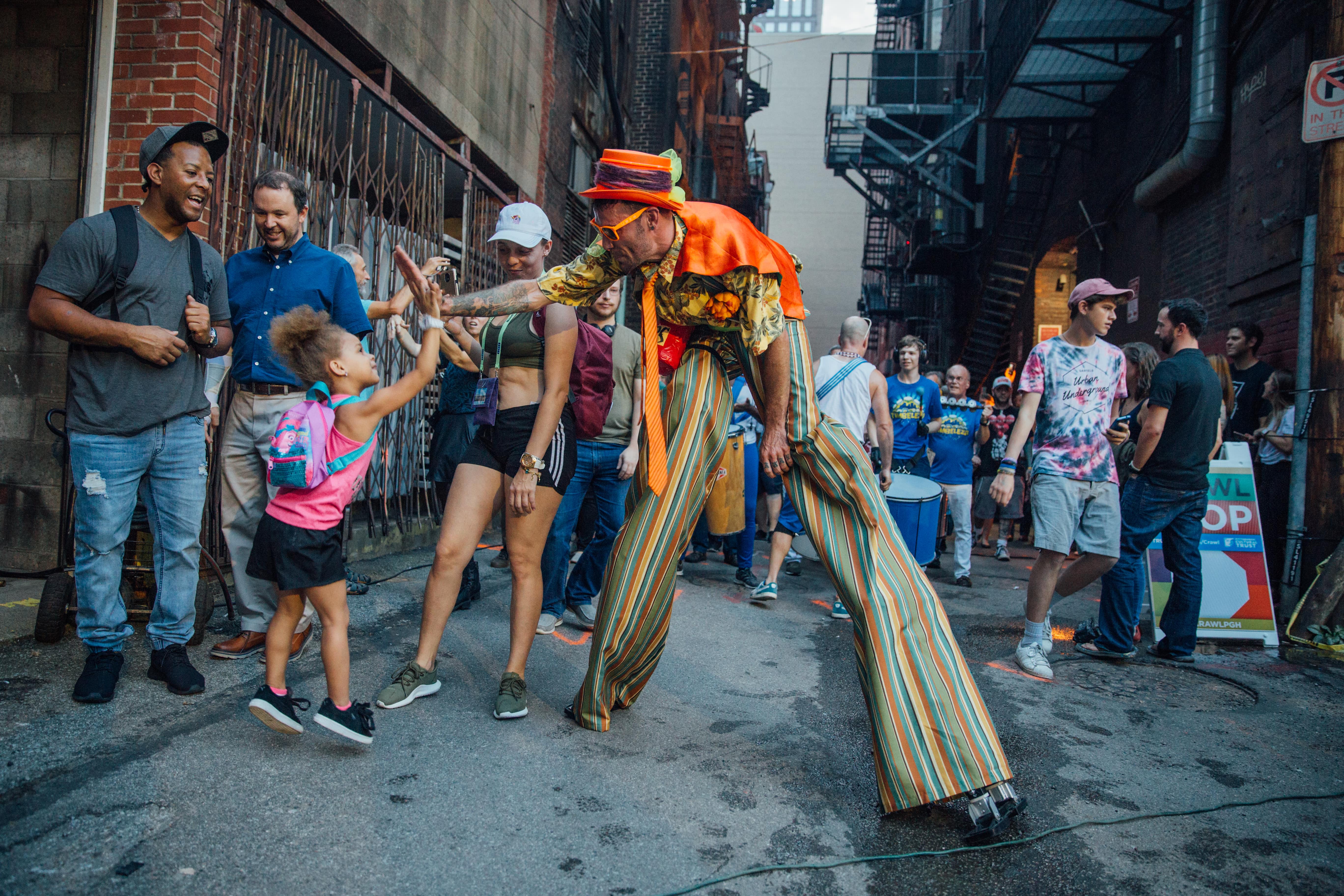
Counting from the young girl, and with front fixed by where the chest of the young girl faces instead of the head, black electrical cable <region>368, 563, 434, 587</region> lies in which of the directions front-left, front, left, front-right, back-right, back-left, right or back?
left

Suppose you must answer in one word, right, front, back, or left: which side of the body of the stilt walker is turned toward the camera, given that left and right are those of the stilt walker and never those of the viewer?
left

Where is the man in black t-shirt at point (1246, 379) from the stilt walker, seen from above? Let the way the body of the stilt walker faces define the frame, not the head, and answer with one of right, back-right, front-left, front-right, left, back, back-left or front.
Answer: back-right

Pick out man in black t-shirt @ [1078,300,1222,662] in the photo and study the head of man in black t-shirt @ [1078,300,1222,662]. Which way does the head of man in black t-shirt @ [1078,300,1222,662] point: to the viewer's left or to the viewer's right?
to the viewer's left

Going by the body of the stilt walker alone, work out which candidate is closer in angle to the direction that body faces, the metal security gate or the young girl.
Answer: the young girl

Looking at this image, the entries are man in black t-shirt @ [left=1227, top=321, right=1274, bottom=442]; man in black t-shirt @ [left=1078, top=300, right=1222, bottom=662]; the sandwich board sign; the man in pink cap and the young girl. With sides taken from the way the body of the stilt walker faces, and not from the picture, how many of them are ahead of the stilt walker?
1

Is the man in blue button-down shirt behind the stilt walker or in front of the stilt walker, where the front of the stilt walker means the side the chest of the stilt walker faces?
in front

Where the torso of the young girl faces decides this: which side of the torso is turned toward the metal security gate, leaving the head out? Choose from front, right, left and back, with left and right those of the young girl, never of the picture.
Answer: left

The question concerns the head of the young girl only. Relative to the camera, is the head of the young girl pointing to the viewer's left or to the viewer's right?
to the viewer's right

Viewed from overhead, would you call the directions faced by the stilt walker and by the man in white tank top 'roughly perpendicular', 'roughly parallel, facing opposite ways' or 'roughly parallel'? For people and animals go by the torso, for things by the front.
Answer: roughly perpendicular

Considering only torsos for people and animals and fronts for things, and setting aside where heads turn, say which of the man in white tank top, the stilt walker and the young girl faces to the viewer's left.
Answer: the stilt walker

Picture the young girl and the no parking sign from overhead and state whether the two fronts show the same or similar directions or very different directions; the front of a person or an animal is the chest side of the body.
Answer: very different directions

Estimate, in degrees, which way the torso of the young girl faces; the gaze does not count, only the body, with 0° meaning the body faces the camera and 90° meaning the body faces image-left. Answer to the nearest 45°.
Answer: approximately 270°

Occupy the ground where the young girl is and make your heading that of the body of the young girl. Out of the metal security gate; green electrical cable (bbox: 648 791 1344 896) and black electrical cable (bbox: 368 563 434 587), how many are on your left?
2
